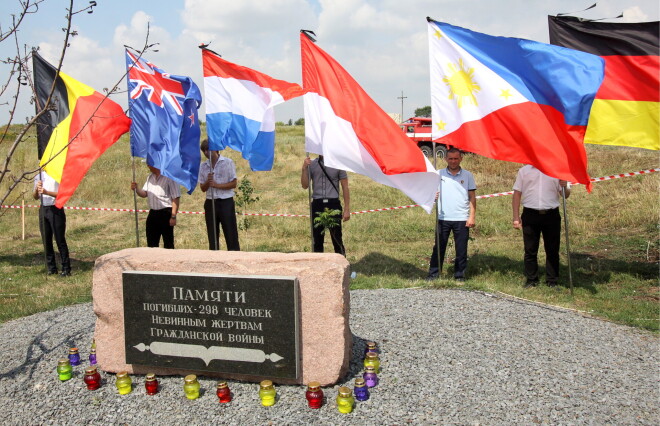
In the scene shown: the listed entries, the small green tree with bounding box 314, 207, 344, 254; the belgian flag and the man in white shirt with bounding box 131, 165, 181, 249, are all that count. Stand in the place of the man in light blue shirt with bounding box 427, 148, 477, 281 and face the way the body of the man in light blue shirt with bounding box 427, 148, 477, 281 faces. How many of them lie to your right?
3

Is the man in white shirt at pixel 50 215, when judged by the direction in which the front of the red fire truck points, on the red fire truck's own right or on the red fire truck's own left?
on the red fire truck's own left

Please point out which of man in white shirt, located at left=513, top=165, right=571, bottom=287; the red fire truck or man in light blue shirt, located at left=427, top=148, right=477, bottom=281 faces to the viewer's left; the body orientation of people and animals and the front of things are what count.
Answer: the red fire truck

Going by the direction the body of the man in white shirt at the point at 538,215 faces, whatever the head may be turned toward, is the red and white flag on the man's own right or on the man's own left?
on the man's own right

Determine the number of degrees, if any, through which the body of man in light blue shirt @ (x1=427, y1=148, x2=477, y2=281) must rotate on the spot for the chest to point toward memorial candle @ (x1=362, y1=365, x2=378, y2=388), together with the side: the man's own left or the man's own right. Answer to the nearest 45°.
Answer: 0° — they already face it

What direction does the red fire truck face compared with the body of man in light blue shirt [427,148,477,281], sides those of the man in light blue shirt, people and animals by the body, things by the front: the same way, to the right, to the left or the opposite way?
to the right

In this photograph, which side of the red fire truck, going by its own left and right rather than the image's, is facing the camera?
left

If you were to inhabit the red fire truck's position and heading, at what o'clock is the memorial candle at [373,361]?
The memorial candle is roughly at 9 o'clock from the red fire truck.

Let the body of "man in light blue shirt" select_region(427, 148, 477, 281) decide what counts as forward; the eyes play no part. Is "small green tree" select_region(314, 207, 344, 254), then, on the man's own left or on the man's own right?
on the man's own right

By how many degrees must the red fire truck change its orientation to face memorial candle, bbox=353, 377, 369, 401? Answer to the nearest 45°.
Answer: approximately 90° to its left

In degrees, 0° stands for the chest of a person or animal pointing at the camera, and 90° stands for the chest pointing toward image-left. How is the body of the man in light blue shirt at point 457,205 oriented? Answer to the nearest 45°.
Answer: approximately 0°
